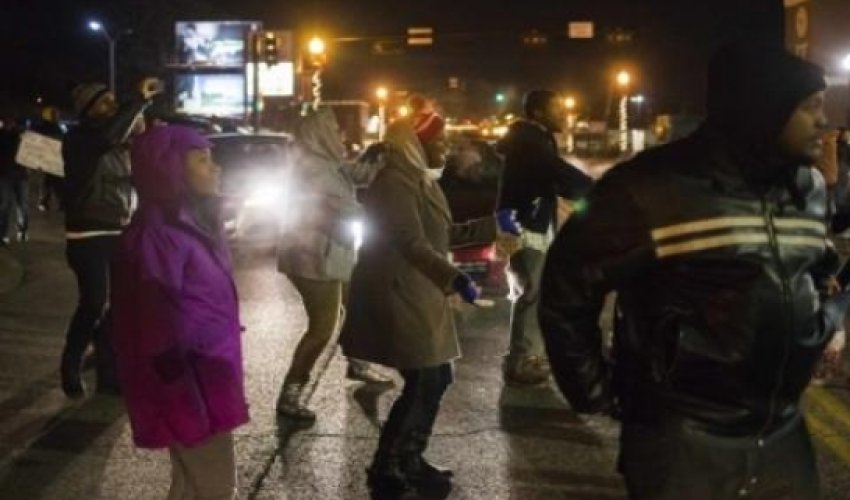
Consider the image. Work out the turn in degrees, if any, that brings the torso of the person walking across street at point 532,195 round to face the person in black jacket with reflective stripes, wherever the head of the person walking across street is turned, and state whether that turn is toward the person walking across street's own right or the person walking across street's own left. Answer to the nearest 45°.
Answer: approximately 90° to the person walking across street's own right

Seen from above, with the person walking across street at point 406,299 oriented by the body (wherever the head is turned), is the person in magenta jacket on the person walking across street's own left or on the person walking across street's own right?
on the person walking across street's own right

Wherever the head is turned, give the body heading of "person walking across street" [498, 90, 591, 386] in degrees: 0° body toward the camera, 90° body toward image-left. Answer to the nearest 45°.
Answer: approximately 270°

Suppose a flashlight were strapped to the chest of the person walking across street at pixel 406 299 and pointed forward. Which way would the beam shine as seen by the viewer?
to the viewer's right

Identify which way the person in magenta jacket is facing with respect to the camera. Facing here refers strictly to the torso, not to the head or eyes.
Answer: to the viewer's right

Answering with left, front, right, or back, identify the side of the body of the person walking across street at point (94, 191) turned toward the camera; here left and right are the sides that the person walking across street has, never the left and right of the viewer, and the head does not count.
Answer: right
